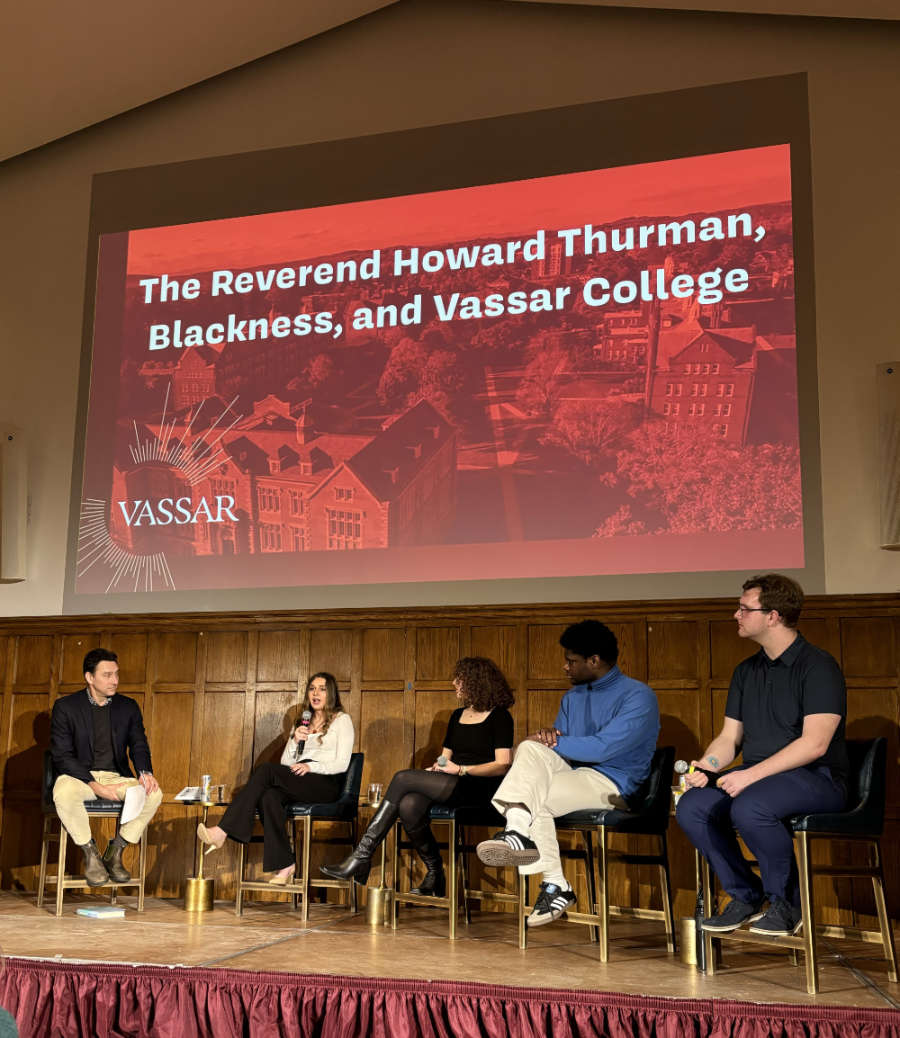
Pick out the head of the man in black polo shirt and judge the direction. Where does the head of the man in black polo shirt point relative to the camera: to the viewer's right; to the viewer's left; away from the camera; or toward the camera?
to the viewer's left

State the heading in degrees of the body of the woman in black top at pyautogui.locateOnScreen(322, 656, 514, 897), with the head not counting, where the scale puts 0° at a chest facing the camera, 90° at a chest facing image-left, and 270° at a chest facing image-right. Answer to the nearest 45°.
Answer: approximately 45°

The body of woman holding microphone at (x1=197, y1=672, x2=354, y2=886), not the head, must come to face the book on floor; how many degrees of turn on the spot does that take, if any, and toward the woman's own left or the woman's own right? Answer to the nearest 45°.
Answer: approximately 45° to the woman's own right

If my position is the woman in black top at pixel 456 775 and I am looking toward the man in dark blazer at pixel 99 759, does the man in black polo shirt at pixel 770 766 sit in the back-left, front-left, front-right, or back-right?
back-left

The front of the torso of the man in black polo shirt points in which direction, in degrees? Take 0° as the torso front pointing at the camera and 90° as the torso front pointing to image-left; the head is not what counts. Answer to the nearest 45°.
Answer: approximately 45°

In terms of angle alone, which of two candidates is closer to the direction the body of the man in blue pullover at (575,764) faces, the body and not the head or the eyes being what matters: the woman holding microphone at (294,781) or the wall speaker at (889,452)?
the woman holding microphone

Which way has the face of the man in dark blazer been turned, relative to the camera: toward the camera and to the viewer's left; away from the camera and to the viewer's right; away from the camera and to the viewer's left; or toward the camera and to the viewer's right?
toward the camera and to the viewer's right
